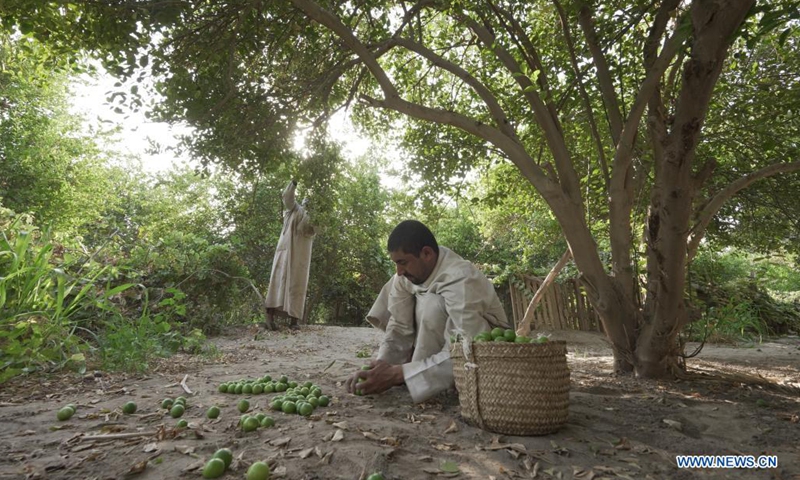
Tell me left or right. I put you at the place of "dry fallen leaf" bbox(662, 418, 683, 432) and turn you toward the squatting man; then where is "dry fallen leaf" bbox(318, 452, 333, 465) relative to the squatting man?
left

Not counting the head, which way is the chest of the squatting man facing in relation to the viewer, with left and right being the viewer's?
facing the viewer and to the left of the viewer

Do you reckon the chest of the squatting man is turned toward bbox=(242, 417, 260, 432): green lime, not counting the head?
yes

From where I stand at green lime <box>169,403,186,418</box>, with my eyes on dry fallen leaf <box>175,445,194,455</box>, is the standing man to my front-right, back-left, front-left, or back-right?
back-left

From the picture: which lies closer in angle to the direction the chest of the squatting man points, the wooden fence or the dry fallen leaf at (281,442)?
the dry fallen leaf

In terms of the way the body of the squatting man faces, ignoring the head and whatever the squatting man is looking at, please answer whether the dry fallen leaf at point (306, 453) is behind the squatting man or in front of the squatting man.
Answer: in front

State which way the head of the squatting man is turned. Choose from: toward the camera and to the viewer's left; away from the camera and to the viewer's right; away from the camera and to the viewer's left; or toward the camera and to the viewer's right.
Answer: toward the camera and to the viewer's left

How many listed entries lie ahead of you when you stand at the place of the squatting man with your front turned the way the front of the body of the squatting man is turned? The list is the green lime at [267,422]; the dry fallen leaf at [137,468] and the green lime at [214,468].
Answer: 3

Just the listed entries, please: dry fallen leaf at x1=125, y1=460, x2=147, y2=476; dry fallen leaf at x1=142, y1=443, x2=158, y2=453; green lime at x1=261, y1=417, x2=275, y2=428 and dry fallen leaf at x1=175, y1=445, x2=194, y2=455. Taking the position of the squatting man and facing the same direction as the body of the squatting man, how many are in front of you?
4

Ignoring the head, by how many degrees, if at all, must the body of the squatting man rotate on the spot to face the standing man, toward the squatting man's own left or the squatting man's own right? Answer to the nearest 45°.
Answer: approximately 90° to the squatting man's own right

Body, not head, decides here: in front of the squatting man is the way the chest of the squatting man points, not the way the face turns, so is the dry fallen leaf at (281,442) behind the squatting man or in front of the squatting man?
in front

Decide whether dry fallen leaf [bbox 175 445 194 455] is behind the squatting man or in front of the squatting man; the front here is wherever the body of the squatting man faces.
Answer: in front

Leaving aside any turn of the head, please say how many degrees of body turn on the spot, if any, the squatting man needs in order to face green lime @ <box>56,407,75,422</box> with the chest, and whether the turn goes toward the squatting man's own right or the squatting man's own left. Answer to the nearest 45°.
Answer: approximately 45° to the squatting man's own right

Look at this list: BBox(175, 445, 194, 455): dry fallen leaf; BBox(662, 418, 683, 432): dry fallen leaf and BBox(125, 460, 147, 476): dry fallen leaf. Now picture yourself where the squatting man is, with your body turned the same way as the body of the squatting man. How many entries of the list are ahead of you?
2

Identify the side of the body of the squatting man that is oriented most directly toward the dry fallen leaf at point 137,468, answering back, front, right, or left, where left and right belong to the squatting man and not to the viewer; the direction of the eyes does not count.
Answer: front

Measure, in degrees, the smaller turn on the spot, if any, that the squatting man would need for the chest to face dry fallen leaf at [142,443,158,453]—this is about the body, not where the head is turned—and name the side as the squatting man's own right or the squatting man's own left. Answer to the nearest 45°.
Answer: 0° — they already face it

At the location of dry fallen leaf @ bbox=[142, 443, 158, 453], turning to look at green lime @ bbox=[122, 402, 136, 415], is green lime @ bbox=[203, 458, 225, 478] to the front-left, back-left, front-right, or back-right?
back-right

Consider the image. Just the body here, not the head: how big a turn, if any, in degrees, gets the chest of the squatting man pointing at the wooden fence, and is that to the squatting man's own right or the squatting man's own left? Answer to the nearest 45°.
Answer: approximately 135° to the squatting man's own right

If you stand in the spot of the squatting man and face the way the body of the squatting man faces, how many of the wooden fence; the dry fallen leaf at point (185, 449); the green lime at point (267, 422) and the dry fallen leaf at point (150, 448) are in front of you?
3
